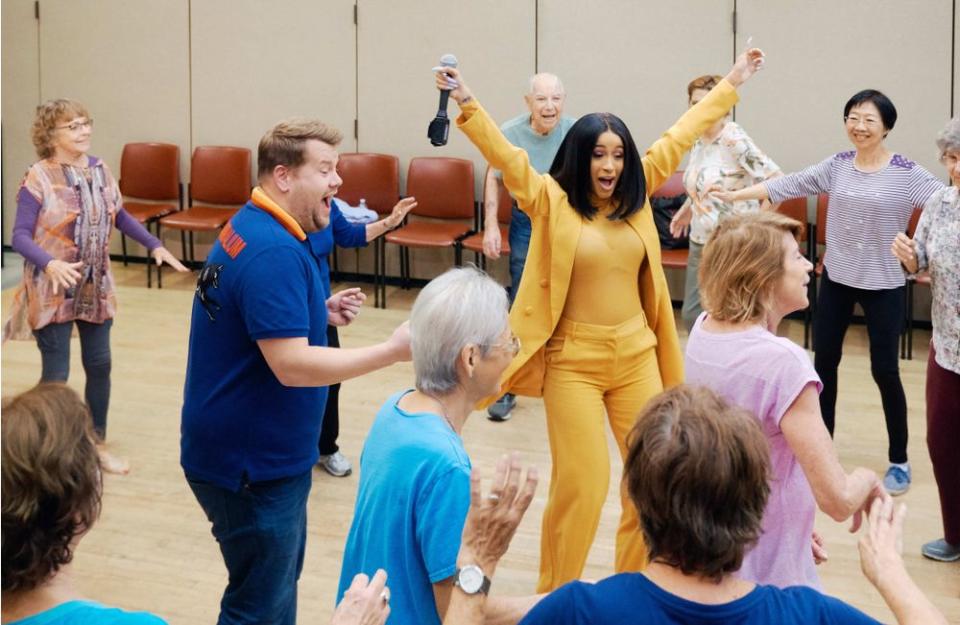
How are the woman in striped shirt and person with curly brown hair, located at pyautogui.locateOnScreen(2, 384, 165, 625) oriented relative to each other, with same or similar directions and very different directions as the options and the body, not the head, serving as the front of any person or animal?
very different directions

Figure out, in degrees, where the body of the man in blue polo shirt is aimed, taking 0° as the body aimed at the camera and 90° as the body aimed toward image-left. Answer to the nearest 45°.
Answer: approximately 270°

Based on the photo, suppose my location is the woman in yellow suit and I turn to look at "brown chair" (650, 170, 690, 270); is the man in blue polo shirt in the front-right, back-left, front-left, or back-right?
back-left

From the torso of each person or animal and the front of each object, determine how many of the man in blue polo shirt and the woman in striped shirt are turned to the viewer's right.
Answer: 1

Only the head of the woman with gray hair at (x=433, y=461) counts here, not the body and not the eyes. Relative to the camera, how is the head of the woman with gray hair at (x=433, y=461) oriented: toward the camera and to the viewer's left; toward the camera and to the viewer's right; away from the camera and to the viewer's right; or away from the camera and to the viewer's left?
away from the camera and to the viewer's right

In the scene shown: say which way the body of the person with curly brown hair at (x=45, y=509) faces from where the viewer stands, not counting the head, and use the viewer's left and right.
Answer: facing away from the viewer and to the right of the viewer

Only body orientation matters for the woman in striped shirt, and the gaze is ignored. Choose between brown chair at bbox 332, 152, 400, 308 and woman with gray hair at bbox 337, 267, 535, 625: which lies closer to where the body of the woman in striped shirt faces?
the woman with gray hair

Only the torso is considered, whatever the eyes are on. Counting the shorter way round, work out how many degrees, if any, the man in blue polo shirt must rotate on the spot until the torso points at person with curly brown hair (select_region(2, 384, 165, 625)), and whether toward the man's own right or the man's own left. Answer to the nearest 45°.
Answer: approximately 90° to the man's own right

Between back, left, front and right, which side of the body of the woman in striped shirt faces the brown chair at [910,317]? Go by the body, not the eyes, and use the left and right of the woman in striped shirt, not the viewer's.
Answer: back
